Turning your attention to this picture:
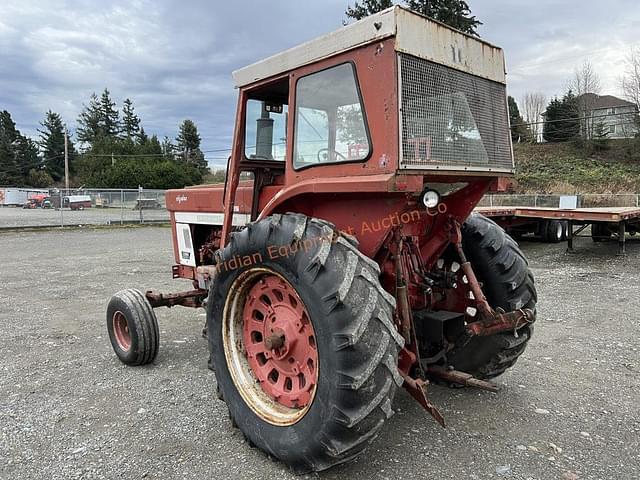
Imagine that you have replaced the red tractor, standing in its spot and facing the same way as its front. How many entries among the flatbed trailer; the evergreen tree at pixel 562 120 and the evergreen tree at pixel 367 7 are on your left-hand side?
0

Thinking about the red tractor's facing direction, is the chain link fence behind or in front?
in front

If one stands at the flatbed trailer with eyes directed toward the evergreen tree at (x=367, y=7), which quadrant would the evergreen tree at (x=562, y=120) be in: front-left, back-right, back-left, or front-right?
front-right

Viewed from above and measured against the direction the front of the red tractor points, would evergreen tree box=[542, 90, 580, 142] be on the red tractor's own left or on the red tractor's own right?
on the red tractor's own right

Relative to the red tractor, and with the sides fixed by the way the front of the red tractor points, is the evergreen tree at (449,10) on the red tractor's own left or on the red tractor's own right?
on the red tractor's own right

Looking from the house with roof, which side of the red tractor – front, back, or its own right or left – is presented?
right

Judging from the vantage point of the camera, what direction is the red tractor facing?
facing away from the viewer and to the left of the viewer

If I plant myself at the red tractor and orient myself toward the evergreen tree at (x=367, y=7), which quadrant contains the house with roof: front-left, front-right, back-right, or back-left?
front-right

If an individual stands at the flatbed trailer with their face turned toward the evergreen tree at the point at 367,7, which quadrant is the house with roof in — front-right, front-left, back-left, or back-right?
front-right

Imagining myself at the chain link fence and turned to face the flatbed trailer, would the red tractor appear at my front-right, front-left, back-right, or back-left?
front-right

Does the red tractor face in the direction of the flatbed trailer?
no

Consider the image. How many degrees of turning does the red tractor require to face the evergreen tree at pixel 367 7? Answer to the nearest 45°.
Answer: approximately 45° to its right
